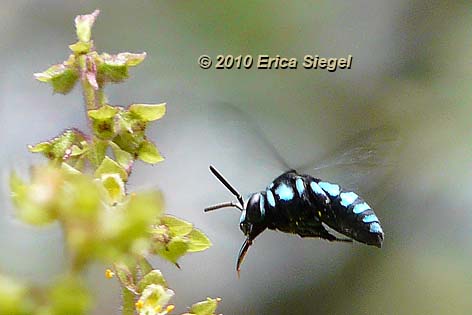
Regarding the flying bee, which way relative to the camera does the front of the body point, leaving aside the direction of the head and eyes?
to the viewer's left

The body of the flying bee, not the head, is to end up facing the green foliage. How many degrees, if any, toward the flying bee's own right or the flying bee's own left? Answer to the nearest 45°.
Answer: approximately 45° to the flying bee's own left
